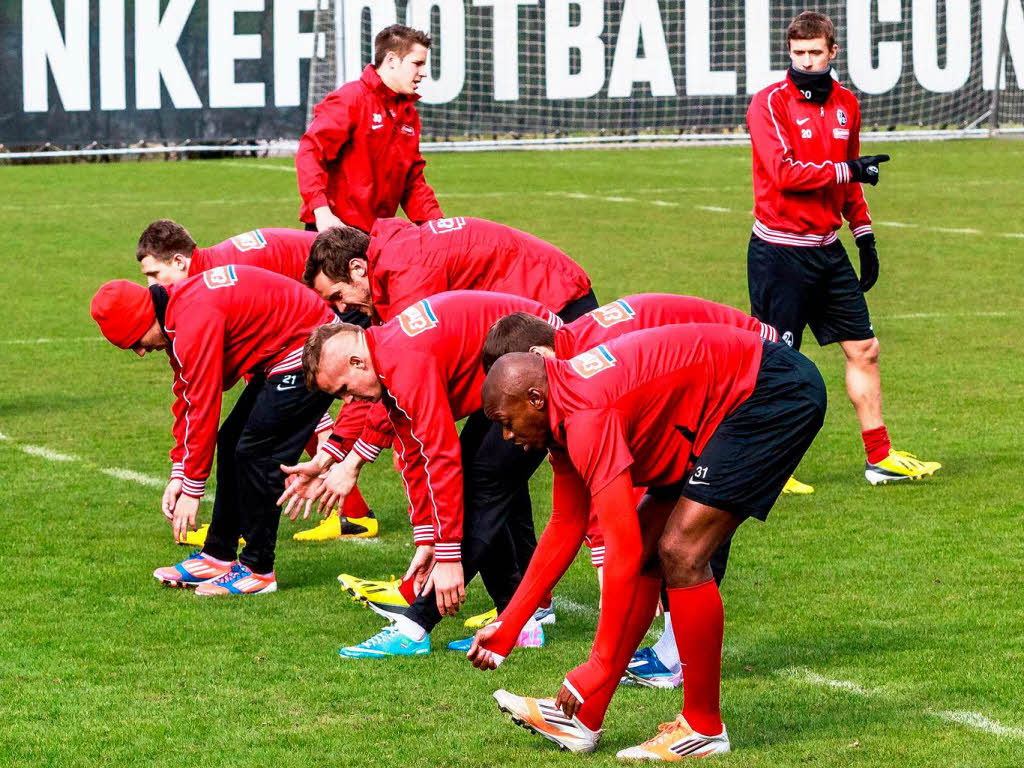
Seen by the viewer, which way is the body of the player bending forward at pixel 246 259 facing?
to the viewer's left

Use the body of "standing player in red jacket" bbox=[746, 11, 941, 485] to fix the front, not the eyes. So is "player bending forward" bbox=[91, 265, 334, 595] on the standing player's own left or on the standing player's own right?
on the standing player's own right

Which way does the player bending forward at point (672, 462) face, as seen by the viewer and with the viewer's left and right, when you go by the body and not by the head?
facing to the left of the viewer

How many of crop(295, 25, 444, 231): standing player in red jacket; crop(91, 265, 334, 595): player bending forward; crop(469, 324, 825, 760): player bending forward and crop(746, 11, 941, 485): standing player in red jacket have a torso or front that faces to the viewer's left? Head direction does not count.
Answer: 2

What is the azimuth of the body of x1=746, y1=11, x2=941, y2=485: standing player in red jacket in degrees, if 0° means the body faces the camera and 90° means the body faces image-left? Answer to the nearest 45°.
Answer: approximately 315°

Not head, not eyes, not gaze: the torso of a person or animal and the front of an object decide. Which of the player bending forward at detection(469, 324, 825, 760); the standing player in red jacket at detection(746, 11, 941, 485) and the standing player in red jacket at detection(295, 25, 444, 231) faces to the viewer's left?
the player bending forward

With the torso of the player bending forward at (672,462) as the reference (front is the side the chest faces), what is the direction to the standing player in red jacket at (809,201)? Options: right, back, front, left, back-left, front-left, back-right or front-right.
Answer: right

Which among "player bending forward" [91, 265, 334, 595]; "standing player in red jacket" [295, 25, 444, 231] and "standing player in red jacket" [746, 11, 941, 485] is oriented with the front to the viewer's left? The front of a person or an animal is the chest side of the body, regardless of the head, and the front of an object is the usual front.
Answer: the player bending forward

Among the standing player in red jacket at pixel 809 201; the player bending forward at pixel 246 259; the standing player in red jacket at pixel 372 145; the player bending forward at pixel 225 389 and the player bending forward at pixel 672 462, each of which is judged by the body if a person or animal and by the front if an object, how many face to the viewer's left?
3

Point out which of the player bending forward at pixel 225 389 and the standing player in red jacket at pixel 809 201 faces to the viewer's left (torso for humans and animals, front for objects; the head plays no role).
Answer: the player bending forward

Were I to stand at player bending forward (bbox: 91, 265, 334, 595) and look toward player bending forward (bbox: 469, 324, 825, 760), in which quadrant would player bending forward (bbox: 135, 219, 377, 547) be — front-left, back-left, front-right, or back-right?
back-left

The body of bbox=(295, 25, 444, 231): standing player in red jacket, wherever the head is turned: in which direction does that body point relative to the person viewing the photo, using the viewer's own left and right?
facing the viewer and to the right of the viewer

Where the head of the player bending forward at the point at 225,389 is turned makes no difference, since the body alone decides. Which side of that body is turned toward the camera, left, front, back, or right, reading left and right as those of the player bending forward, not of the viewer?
left
